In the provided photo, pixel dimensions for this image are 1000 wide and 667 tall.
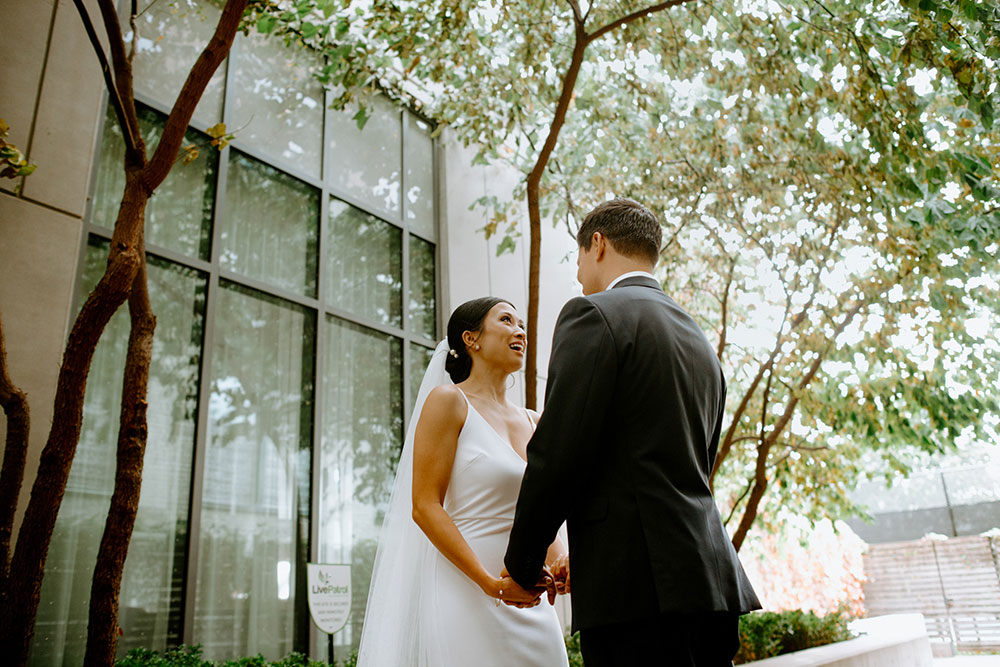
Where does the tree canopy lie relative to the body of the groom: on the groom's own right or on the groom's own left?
on the groom's own right

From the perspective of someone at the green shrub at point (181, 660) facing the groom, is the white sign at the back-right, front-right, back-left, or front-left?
front-left

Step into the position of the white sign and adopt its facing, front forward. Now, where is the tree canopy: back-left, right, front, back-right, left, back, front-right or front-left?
left

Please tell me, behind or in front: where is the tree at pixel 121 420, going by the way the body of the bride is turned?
behind

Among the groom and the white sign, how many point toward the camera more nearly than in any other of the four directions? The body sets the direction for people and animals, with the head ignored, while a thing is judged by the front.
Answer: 1

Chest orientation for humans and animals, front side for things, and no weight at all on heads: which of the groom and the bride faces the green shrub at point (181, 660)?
the groom

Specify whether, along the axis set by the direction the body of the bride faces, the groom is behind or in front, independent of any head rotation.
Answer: in front

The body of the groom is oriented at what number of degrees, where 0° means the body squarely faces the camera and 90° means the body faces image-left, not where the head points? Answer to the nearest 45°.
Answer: approximately 135°

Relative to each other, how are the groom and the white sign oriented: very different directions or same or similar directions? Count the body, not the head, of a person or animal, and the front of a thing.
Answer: very different directions

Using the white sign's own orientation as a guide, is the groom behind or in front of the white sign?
in front

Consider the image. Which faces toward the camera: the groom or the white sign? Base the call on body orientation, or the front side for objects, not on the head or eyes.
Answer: the white sign

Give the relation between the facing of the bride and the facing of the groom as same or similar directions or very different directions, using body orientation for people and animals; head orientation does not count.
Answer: very different directions

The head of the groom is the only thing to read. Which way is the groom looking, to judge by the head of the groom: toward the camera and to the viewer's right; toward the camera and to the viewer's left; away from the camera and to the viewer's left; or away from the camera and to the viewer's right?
away from the camera and to the viewer's left

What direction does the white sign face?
toward the camera

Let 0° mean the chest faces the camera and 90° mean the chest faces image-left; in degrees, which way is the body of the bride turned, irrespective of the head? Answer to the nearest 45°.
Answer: approximately 315°

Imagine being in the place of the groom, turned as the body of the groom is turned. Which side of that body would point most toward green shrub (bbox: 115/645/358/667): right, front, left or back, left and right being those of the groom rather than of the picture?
front

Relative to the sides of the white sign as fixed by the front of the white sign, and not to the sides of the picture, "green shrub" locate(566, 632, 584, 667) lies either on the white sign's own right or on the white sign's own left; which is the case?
on the white sign's own left
